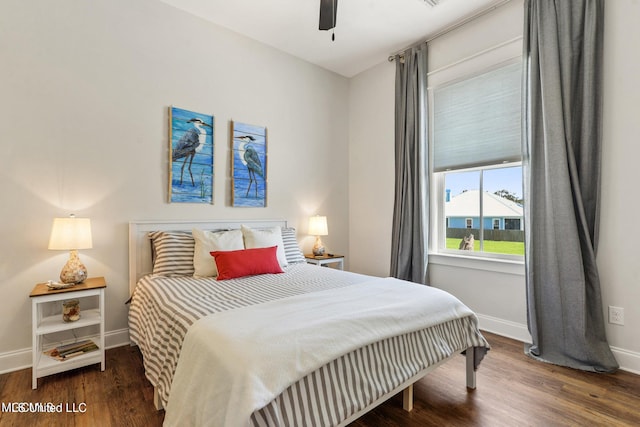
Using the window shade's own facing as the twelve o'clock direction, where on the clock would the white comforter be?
The white comforter is roughly at 11 o'clock from the window shade.

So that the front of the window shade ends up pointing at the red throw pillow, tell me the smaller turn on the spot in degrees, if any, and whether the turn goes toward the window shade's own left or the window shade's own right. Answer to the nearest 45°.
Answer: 0° — it already faces it

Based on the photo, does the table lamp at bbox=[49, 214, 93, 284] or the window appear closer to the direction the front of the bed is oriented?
the window

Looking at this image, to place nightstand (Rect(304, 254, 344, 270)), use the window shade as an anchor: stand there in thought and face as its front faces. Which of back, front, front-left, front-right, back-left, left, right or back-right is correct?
front-right

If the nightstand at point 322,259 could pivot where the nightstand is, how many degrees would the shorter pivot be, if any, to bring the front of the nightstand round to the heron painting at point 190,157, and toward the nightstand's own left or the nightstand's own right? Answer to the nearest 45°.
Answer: approximately 90° to the nightstand's own right

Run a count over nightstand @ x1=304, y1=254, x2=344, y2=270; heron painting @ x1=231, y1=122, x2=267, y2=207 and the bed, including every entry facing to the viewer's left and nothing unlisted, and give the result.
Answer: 0

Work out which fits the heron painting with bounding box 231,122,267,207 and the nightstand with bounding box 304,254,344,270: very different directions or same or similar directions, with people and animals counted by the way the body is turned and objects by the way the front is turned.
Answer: same or similar directions

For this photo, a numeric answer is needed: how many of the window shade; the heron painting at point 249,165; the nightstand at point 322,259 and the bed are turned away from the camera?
0

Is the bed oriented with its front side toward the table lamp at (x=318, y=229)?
no

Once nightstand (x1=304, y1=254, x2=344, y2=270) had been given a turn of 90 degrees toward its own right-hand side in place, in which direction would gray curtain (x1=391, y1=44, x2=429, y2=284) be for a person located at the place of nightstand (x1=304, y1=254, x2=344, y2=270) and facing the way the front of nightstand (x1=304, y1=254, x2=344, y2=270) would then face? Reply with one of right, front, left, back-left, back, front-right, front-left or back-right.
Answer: back-left

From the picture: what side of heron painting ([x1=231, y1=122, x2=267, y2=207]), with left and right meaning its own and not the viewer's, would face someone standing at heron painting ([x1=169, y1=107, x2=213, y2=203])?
right

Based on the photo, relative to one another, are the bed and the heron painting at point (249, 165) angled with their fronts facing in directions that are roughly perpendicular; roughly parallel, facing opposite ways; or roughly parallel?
roughly parallel

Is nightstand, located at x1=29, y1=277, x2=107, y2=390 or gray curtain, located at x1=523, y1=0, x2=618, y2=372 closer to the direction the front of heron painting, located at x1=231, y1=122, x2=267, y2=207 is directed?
the gray curtain

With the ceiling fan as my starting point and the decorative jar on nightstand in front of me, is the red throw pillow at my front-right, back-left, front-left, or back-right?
front-right

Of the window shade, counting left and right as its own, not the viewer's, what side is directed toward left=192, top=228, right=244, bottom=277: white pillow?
front

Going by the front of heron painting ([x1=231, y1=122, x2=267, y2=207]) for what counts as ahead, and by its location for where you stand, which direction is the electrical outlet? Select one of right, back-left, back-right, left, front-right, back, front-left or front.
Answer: front

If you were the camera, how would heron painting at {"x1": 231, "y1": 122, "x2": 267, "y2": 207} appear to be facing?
facing the viewer and to the right of the viewer

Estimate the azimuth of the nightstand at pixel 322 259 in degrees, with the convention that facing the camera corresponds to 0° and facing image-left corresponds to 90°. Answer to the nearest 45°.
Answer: approximately 315°

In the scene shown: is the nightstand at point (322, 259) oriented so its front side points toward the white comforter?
no

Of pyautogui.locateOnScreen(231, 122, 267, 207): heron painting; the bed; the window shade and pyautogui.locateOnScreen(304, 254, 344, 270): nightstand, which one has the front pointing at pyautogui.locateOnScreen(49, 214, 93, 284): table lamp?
the window shade

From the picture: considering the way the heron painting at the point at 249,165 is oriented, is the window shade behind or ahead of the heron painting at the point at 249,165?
ahead
